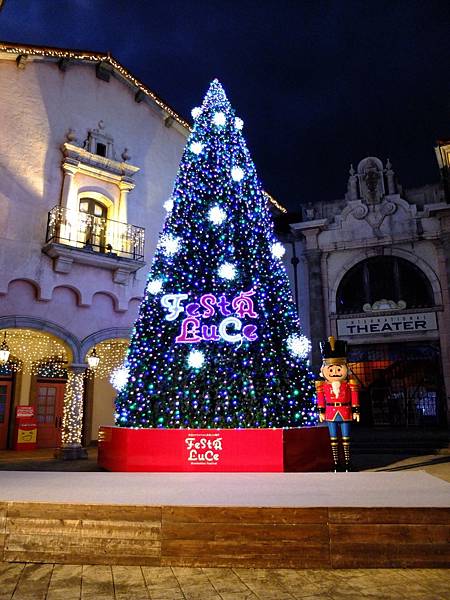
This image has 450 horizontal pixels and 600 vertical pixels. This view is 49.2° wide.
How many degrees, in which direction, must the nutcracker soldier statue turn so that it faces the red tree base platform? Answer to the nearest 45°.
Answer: approximately 90° to its right

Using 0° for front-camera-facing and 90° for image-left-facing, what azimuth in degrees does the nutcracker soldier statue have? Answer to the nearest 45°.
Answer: approximately 0°

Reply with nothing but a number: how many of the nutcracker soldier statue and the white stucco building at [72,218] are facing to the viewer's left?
0

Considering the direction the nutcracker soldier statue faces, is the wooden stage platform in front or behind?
in front

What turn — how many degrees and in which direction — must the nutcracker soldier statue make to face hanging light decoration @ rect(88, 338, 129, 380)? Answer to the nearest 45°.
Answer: approximately 135° to its right

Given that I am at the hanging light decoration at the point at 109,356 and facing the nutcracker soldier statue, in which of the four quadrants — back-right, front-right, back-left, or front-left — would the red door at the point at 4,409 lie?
back-right

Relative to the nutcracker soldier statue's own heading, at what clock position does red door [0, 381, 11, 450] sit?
The red door is roughly at 4 o'clock from the nutcracker soldier statue.

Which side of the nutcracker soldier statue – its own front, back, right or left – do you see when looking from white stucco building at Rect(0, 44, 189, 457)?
right

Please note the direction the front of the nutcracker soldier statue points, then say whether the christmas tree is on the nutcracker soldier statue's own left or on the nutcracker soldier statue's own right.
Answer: on the nutcracker soldier statue's own right
